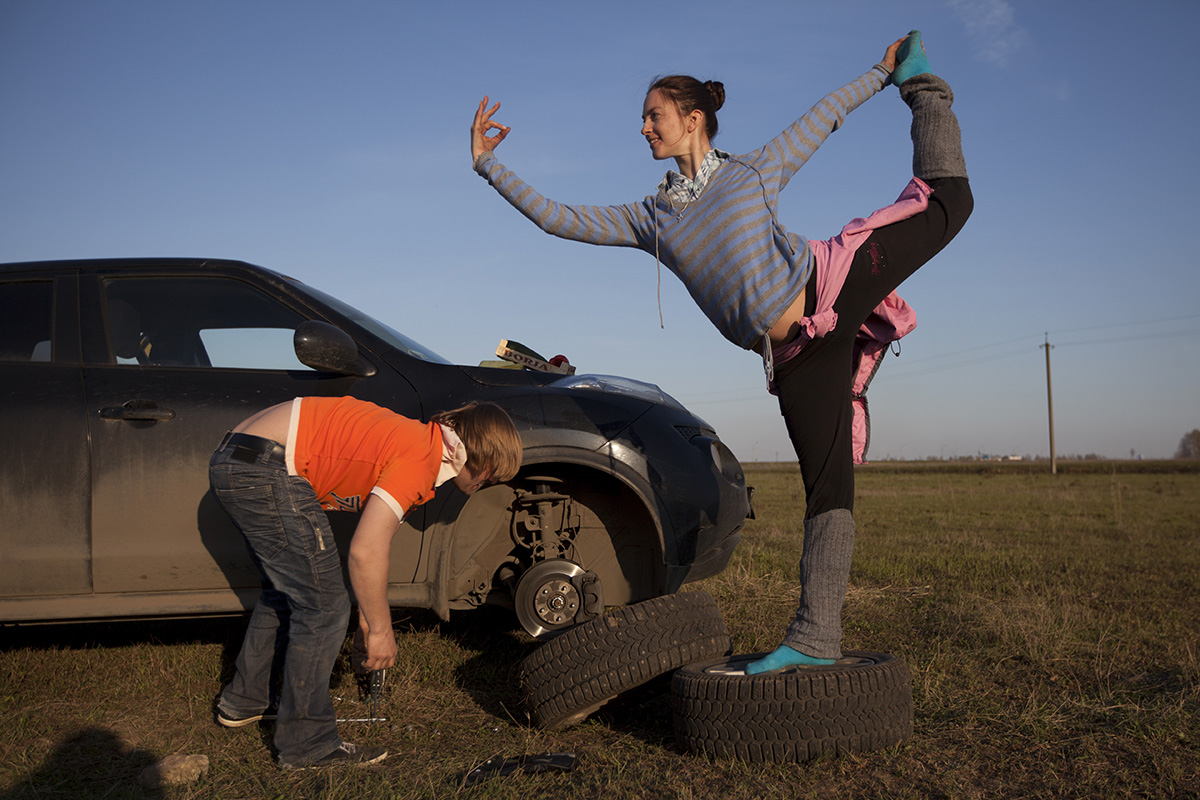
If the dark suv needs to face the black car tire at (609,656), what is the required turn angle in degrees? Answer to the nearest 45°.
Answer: approximately 45° to its right

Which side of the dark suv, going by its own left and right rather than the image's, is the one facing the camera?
right

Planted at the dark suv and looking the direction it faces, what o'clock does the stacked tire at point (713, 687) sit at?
The stacked tire is roughly at 1 o'clock from the dark suv.
